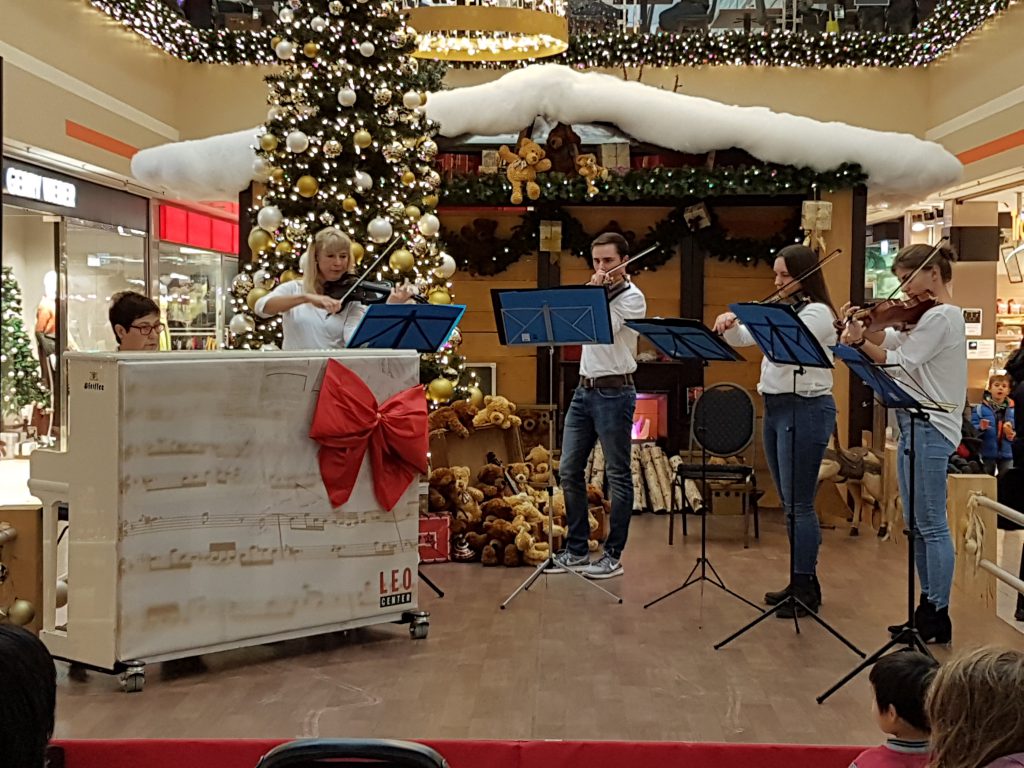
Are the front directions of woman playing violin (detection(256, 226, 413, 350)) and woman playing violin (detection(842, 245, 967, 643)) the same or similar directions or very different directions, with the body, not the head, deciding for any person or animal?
very different directions

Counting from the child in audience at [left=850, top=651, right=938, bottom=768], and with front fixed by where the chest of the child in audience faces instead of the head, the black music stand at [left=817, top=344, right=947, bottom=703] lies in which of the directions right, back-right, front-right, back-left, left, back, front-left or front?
front-right

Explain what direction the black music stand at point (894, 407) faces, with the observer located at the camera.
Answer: facing away from the viewer and to the right of the viewer

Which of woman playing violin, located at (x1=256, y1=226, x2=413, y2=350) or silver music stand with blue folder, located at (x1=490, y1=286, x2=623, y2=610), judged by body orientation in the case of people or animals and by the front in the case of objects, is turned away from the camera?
the silver music stand with blue folder

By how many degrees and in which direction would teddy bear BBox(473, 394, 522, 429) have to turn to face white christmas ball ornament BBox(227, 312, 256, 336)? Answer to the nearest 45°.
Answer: approximately 90° to its right

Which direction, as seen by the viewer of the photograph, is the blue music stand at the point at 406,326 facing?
facing away from the viewer and to the left of the viewer

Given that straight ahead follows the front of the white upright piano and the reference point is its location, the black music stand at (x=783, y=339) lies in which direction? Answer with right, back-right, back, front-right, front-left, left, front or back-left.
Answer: back-right

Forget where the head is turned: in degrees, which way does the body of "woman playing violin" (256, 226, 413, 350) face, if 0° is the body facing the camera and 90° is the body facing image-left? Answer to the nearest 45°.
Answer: approximately 315°

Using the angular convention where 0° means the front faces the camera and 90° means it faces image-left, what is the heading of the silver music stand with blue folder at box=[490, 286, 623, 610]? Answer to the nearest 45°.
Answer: approximately 180°

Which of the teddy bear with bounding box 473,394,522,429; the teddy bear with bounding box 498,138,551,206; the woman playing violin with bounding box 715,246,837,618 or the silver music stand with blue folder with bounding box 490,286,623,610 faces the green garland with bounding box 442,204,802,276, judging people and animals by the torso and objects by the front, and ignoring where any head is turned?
the silver music stand with blue folder

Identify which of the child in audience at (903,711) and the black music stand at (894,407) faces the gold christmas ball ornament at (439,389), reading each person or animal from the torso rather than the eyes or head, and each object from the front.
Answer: the child in audience

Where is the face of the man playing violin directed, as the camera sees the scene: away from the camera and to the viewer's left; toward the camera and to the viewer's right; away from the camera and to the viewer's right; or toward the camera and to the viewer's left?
toward the camera and to the viewer's left

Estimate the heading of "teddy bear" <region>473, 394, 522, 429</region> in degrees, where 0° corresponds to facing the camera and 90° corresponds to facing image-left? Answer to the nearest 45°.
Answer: approximately 0°

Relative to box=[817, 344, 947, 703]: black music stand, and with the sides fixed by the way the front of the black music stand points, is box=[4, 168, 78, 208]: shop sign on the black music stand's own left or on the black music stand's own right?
on the black music stand's own left

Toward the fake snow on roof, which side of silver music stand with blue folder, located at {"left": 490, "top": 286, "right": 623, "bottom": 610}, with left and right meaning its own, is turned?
front
